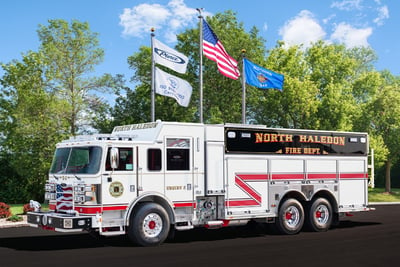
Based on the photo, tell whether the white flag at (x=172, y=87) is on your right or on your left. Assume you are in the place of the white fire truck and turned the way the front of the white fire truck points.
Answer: on your right

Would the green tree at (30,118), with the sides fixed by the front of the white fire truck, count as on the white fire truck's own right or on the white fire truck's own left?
on the white fire truck's own right

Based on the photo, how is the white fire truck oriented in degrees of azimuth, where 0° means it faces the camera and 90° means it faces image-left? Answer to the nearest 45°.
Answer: approximately 45°

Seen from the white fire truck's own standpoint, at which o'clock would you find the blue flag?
The blue flag is roughly at 5 o'clock from the white fire truck.

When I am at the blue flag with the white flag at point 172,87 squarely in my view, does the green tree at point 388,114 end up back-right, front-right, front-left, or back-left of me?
back-right

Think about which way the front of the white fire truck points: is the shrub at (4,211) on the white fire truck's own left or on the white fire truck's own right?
on the white fire truck's own right
